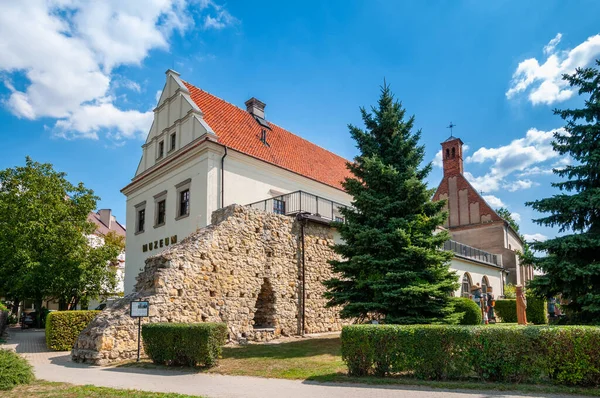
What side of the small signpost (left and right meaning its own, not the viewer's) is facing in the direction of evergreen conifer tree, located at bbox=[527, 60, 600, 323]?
left

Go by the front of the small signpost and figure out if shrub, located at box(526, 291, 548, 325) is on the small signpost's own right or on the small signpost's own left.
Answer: on the small signpost's own left

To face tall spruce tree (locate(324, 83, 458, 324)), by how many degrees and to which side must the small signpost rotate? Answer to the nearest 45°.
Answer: approximately 90° to its left

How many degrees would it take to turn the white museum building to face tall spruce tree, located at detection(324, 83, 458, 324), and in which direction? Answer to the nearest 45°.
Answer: approximately 90° to its left

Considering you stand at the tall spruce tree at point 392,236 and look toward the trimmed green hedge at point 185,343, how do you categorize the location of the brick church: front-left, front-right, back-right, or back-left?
back-right

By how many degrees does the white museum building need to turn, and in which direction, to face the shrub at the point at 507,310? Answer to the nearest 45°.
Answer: approximately 135° to its left

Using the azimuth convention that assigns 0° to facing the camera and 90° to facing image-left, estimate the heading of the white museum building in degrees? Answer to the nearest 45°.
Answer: approximately 45°

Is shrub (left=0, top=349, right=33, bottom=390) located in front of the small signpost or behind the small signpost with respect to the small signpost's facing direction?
in front

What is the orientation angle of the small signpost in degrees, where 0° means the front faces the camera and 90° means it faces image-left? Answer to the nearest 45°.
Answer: approximately 0°
